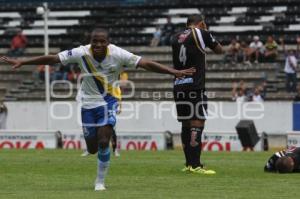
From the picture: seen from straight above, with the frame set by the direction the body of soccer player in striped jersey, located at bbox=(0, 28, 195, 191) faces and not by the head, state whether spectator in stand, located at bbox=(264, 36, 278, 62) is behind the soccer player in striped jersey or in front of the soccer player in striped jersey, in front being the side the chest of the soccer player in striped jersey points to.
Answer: behind

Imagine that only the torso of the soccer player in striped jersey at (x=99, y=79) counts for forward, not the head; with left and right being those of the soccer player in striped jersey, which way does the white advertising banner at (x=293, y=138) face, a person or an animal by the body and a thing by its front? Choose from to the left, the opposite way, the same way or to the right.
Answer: the same way

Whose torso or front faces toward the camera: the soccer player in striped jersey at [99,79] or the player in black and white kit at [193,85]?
the soccer player in striped jersey

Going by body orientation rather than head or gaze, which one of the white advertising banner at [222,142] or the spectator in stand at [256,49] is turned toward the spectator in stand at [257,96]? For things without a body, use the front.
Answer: the spectator in stand at [256,49]

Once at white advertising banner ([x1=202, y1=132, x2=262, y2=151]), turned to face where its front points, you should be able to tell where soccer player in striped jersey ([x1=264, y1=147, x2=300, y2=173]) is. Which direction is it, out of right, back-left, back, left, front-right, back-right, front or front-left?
front

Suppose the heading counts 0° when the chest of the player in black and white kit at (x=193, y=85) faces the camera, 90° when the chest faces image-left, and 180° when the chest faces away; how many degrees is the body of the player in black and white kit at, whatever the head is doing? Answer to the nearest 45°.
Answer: approximately 225°

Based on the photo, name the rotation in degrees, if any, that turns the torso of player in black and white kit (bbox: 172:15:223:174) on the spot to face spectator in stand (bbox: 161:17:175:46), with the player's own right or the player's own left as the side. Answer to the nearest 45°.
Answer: approximately 45° to the player's own left

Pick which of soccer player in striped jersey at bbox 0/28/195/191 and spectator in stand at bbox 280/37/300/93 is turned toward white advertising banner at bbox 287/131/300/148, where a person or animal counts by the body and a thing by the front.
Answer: the spectator in stand

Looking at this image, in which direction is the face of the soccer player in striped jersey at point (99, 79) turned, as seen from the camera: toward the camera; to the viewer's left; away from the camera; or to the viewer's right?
toward the camera

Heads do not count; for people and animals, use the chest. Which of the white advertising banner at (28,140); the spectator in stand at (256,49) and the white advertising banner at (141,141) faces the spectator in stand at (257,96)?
the spectator in stand at (256,49)

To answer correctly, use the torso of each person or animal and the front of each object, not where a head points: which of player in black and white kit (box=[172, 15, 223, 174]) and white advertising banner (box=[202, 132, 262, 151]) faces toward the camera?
the white advertising banner

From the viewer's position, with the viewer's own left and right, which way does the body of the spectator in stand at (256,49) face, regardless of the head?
facing the viewer

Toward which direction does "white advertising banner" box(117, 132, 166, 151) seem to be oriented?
toward the camera

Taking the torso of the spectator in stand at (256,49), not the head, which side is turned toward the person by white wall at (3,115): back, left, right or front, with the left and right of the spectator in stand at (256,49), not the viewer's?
right

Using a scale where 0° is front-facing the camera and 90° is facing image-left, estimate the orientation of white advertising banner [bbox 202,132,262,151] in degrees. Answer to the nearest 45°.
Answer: approximately 0°

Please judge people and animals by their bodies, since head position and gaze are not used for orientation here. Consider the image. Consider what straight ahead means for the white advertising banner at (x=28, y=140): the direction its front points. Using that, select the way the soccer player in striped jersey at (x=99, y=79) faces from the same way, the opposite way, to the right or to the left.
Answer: the same way

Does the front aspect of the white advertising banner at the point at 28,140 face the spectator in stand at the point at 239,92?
no
